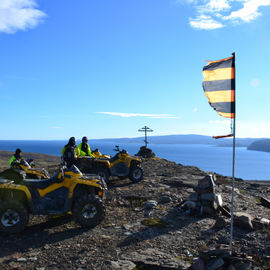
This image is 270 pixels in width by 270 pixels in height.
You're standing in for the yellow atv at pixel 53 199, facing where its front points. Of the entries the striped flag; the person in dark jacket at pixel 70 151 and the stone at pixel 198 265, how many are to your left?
1

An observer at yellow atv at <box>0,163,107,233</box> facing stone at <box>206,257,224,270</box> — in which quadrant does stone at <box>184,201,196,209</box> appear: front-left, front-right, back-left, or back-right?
front-left

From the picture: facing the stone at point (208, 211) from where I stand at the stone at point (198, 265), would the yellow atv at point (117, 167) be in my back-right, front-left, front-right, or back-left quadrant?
front-left

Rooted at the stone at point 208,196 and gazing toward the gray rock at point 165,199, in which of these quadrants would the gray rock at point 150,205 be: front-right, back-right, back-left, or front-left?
front-left
